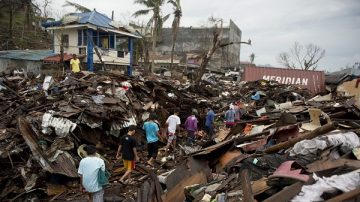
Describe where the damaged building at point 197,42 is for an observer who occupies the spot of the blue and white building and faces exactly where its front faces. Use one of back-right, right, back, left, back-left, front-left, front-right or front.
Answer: left

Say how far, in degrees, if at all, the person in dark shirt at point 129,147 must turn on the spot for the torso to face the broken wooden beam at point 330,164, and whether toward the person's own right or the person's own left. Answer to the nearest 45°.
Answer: approximately 90° to the person's own right

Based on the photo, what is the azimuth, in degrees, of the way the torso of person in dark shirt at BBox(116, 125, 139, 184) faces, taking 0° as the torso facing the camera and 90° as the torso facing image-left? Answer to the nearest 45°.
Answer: approximately 225°

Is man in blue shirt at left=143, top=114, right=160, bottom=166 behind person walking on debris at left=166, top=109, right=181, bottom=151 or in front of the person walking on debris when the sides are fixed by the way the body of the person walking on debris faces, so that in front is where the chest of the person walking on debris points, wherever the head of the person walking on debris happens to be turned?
behind

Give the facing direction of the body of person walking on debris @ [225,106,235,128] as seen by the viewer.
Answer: away from the camera

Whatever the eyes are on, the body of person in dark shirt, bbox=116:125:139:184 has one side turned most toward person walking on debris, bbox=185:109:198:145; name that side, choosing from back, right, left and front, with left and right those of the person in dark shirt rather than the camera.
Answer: front

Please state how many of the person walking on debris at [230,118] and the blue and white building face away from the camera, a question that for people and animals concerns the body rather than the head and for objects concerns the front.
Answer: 1

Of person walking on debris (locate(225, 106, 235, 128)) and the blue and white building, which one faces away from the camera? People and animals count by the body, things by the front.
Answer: the person walking on debris

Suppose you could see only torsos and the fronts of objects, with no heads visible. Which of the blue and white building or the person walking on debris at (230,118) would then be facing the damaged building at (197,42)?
the person walking on debris

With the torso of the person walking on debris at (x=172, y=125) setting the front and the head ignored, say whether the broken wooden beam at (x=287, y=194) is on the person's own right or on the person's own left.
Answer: on the person's own right

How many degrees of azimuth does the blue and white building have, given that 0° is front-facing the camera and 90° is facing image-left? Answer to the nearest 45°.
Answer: approximately 315°

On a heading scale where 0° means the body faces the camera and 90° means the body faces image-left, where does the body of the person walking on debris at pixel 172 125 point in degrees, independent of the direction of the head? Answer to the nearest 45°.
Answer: approximately 225°

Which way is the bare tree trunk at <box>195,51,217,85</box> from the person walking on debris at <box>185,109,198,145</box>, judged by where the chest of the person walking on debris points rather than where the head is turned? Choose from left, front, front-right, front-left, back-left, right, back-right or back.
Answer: front-left

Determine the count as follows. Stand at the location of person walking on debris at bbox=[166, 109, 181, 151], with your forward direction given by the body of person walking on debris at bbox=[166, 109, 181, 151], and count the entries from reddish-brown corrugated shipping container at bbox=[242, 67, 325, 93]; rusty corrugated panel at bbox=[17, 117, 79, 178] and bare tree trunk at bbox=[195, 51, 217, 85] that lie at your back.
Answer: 1

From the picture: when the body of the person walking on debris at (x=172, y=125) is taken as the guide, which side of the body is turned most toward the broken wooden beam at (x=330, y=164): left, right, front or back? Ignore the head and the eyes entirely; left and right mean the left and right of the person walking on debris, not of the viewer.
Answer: right

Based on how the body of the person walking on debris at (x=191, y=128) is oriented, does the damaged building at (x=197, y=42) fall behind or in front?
in front

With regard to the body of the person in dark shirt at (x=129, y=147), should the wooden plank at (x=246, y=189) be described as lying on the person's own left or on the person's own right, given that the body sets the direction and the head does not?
on the person's own right

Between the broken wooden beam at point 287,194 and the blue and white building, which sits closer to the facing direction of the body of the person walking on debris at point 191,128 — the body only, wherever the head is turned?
the blue and white building
